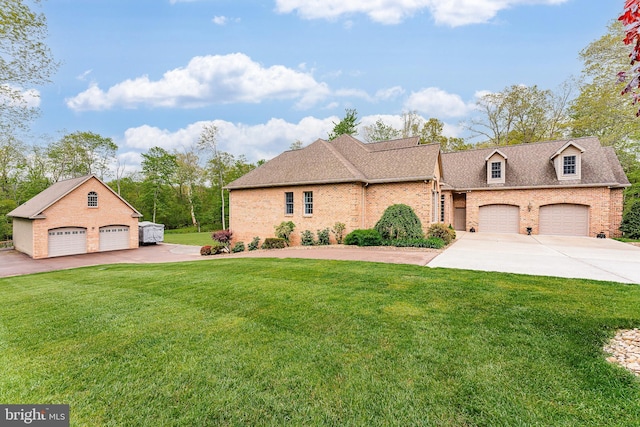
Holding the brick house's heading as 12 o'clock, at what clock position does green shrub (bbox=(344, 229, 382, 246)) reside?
The green shrub is roughly at 1 o'clock from the brick house.

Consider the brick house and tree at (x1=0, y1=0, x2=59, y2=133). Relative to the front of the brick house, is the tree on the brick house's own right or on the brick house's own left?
on the brick house's own right

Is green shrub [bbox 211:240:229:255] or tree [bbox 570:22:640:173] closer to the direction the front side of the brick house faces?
the green shrub

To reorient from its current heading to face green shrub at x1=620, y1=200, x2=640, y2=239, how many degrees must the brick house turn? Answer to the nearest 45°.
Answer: approximately 90° to its left

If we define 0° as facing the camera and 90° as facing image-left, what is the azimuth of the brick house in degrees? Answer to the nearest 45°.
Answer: approximately 0°

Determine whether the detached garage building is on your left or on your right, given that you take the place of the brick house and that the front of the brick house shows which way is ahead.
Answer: on your right

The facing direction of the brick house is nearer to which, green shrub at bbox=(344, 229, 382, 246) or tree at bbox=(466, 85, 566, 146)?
the green shrub

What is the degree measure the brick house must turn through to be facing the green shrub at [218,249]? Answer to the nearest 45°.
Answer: approximately 90° to its right

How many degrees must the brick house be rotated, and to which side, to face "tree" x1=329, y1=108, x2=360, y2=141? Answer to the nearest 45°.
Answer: approximately 135° to its right
